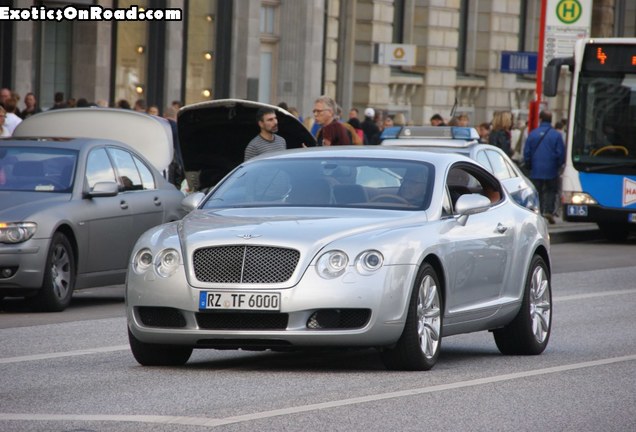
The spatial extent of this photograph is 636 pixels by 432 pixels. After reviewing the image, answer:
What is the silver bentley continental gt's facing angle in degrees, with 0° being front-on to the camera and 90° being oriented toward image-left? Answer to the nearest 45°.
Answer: approximately 45°

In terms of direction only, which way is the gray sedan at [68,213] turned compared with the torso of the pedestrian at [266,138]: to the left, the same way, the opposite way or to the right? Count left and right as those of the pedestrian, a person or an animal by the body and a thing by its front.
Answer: to the right

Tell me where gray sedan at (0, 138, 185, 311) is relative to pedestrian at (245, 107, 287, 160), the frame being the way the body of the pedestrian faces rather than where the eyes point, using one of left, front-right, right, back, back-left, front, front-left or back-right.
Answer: right

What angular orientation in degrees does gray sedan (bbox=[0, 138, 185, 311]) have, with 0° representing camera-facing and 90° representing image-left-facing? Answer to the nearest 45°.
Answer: approximately 45°

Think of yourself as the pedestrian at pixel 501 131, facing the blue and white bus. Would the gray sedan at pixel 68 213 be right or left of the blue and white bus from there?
right

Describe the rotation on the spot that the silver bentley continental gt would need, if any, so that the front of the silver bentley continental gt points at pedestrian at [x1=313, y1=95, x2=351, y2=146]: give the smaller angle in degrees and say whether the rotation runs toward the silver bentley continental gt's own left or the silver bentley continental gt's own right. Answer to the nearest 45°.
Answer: approximately 135° to the silver bentley continental gt's own right

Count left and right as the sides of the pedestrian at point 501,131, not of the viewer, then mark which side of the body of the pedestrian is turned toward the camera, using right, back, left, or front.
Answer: back

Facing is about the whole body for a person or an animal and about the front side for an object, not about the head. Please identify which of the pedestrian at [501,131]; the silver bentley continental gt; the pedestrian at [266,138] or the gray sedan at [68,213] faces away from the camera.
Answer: the pedestrian at [501,131]

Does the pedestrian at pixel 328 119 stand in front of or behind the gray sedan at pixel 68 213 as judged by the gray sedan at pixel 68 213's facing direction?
behind

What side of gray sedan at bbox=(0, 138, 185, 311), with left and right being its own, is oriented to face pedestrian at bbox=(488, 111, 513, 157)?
back

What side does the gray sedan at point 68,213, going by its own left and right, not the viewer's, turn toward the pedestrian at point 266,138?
back
